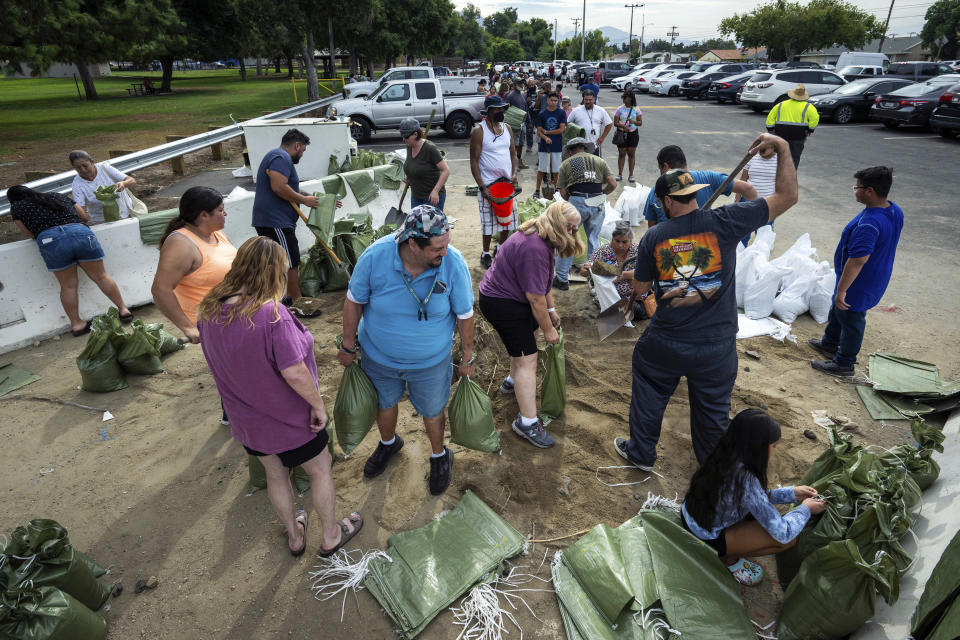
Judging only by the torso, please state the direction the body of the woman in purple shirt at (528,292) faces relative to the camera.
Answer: to the viewer's right

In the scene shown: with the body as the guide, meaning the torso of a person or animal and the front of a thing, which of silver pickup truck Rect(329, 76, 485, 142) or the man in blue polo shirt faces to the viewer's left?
the silver pickup truck

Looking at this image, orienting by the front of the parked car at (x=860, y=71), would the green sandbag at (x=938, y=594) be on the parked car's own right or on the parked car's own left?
on the parked car's own left

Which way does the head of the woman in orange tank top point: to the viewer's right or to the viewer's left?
to the viewer's right

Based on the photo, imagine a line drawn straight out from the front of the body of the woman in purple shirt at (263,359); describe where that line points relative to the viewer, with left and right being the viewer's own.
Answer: facing away from the viewer and to the right of the viewer

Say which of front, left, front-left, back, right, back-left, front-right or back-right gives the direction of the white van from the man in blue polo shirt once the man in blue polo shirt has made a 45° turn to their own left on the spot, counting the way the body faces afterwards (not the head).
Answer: left

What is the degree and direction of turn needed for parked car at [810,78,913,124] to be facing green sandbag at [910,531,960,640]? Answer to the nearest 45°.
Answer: approximately 45° to its left

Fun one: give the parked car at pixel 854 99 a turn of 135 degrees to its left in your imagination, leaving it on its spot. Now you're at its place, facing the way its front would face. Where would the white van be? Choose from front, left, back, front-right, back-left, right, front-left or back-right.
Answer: left

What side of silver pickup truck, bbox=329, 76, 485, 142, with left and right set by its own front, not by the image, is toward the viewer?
left

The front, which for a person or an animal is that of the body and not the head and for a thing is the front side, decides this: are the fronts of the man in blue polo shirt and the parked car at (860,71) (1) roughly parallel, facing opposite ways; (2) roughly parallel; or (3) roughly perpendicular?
roughly perpendicular

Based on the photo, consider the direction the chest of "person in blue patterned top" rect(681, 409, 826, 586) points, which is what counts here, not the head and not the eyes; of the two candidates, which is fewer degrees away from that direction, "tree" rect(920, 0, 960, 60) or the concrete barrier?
the tree
